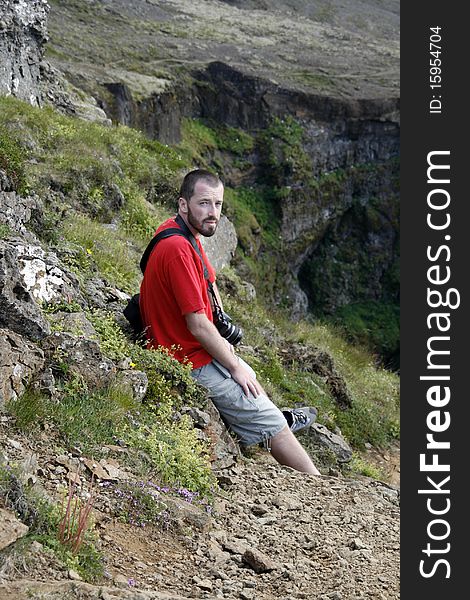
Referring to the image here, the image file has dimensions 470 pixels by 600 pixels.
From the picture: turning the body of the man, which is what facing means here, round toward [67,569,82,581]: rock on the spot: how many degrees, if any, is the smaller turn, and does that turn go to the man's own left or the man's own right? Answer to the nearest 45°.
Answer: approximately 90° to the man's own right

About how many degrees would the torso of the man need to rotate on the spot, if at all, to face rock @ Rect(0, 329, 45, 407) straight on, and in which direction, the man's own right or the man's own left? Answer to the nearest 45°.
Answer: approximately 135° to the man's own right

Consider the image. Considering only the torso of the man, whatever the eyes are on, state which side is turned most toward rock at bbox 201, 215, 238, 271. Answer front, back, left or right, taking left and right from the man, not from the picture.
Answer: left

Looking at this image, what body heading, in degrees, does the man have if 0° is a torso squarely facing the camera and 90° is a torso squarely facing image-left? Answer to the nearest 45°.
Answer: approximately 270°

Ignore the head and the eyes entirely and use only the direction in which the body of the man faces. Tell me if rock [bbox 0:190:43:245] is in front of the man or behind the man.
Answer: behind

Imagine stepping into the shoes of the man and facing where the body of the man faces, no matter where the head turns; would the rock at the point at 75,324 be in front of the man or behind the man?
behind
